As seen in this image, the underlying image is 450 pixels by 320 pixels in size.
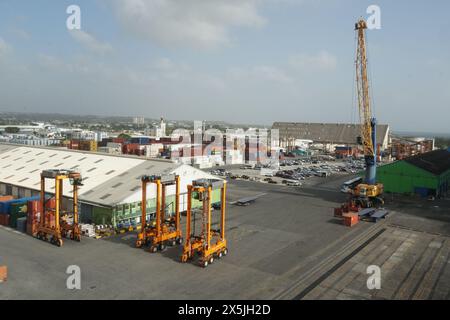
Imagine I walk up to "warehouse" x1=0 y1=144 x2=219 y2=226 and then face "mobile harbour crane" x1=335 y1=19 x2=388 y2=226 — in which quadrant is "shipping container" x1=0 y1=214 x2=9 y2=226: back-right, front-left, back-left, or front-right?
back-right

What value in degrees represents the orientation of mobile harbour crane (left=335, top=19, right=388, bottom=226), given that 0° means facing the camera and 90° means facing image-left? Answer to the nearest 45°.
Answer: approximately 45°
